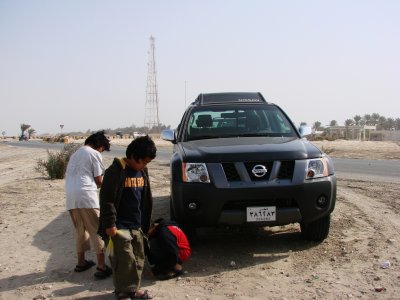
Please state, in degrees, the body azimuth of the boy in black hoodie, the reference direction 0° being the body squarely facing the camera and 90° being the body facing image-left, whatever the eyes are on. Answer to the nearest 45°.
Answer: approximately 315°

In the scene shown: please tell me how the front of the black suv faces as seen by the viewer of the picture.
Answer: facing the viewer

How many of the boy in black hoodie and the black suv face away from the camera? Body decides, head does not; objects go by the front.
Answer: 0

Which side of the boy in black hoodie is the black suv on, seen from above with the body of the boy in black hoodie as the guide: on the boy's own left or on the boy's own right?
on the boy's own left

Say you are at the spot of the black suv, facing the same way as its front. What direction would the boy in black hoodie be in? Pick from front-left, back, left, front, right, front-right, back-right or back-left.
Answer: front-right

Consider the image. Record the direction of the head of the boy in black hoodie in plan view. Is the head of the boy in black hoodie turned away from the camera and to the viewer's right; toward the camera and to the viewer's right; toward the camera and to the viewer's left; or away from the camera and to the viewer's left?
toward the camera and to the viewer's right
